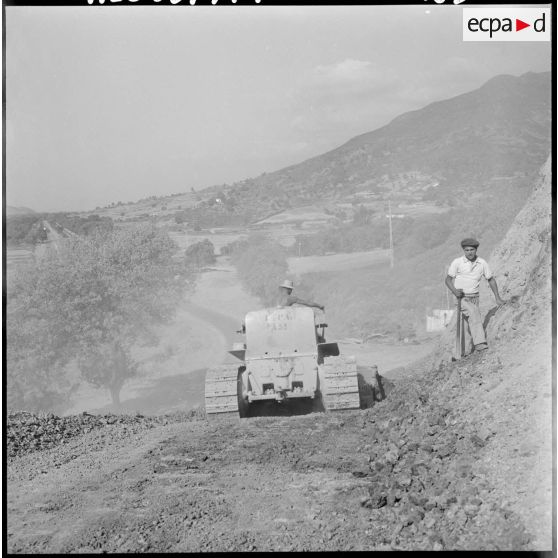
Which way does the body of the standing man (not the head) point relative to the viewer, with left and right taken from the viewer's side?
facing the viewer

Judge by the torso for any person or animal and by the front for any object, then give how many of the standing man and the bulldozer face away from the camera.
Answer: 1

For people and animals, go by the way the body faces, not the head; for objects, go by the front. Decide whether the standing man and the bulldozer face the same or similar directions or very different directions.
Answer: very different directions

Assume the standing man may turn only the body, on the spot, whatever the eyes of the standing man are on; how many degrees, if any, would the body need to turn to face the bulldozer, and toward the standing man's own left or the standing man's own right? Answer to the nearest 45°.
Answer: approximately 90° to the standing man's own right

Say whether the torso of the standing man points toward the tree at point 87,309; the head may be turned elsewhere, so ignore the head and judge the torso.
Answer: no

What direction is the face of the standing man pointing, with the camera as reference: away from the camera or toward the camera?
toward the camera

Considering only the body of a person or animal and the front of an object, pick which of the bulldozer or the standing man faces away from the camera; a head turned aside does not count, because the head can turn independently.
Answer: the bulldozer

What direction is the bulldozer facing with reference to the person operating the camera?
facing away from the viewer

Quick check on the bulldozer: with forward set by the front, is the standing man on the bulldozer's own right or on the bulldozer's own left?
on the bulldozer's own right
